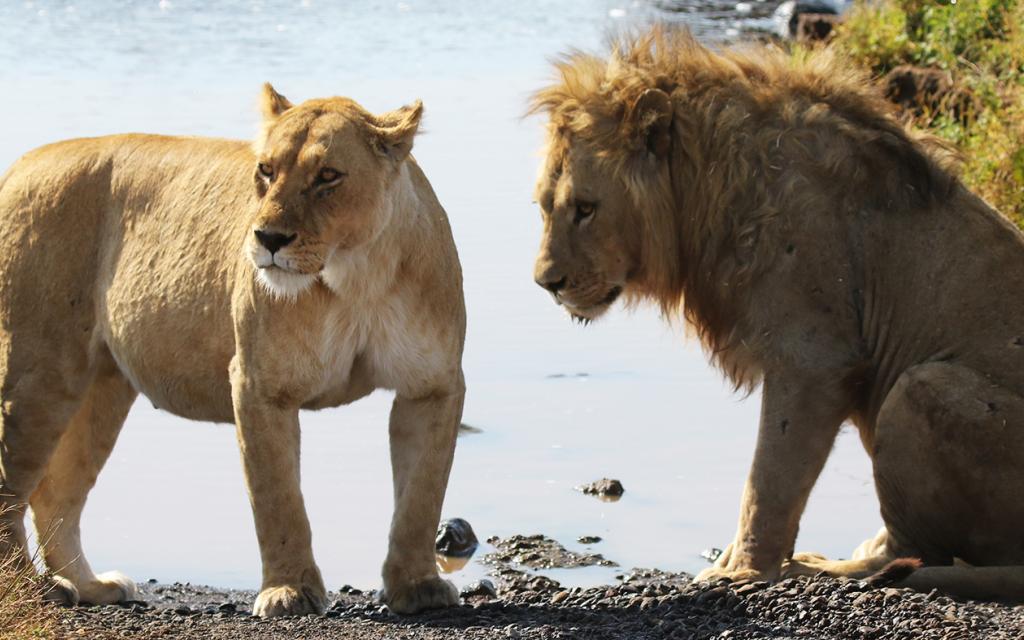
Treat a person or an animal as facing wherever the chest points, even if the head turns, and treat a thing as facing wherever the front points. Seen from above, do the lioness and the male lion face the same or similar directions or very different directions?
very different directions

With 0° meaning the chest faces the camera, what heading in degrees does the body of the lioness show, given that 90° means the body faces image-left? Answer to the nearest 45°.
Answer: approximately 315°

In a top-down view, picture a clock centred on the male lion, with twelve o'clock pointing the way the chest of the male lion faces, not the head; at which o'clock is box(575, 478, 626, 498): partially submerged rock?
The partially submerged rock is roughly at 2 o'clock from the male lion.

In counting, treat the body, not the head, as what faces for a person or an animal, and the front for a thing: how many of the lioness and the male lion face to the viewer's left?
1

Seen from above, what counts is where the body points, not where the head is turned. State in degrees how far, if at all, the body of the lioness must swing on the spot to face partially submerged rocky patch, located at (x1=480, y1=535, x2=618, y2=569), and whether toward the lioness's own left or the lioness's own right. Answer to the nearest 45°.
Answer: approximately 90° to the lioness's own left

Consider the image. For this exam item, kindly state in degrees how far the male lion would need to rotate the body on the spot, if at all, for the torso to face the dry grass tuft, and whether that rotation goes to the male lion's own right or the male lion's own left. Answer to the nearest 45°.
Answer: approximately 45° to the male lion's own left

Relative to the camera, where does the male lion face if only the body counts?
to the viewer's left

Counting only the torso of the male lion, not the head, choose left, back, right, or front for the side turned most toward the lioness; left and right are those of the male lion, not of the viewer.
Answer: front

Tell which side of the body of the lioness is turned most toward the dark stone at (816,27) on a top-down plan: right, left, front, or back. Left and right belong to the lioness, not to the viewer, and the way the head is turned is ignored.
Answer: left

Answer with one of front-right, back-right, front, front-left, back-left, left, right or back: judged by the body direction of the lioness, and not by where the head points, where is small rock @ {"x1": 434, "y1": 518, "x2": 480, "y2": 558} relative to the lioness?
left
